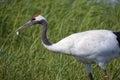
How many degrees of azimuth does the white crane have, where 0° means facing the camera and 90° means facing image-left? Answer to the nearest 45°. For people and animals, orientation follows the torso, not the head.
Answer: approximately 90°
